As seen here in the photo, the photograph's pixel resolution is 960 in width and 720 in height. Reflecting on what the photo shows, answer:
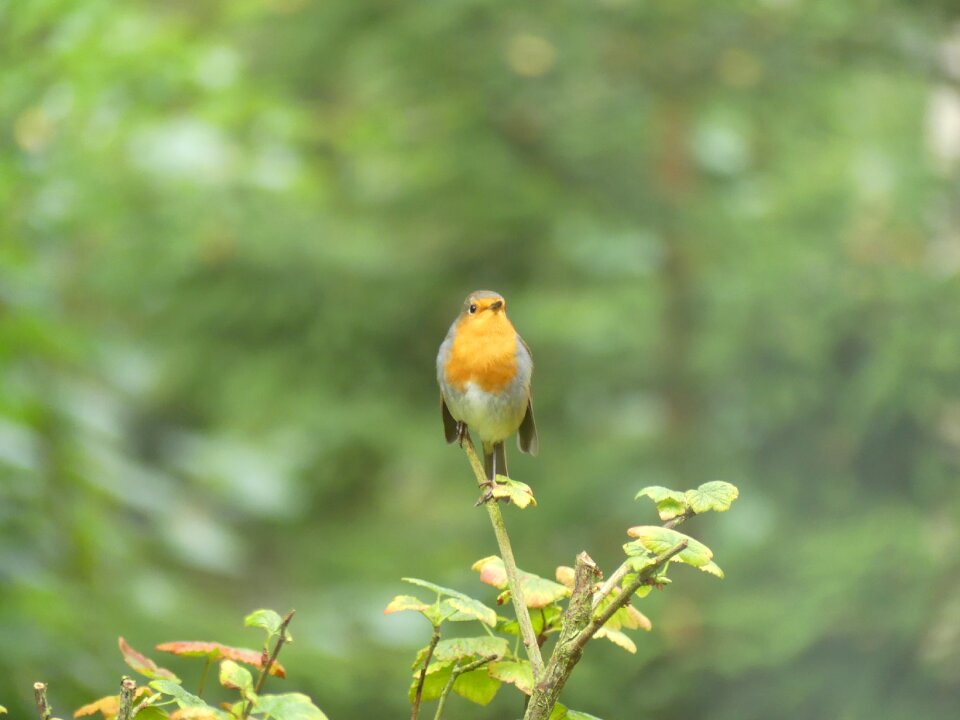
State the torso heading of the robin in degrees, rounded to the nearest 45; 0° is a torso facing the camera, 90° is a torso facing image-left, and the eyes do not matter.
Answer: approximately 0°
